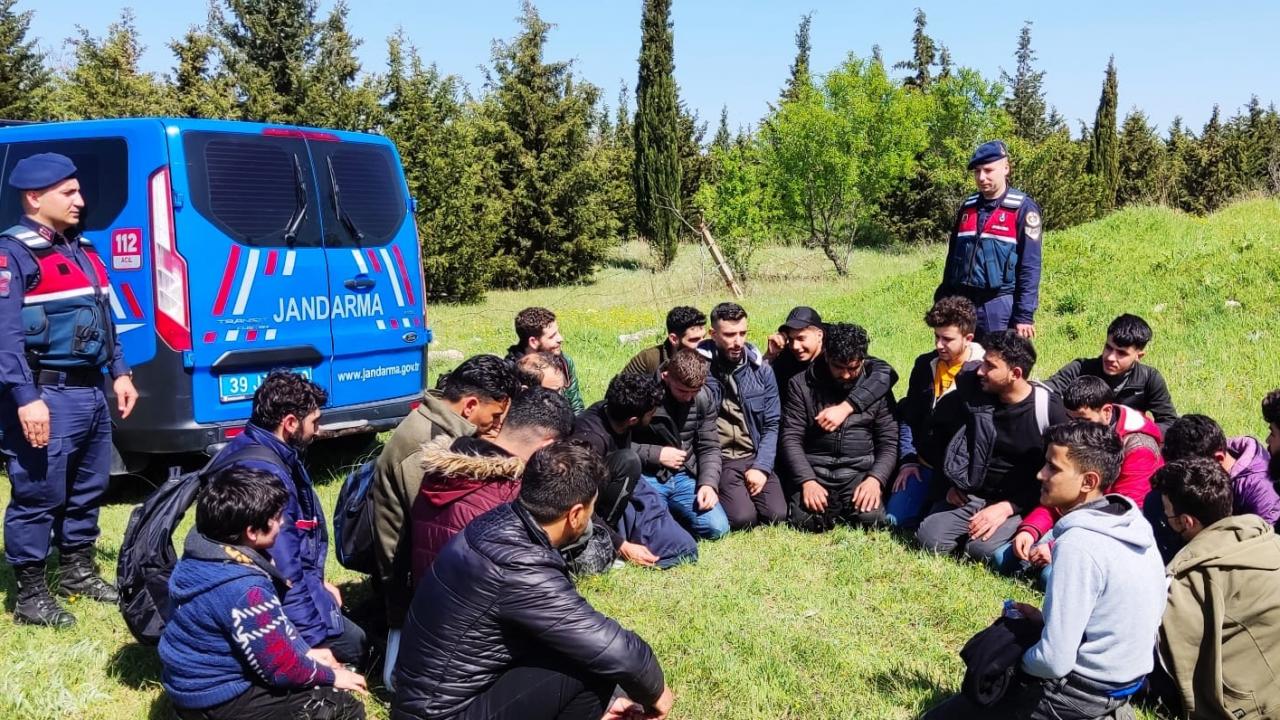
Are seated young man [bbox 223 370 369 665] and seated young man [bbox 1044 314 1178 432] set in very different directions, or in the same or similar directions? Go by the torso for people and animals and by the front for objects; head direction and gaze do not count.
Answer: very different directions

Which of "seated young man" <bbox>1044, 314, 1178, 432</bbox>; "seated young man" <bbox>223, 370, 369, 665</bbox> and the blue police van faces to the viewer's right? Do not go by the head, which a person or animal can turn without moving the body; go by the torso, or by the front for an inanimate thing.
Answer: "seated young man" <bbox>223, 370, 369, 665</bbox>

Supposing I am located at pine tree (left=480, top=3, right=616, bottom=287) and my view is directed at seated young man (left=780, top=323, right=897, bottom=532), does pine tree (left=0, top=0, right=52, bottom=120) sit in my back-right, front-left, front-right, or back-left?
back-right

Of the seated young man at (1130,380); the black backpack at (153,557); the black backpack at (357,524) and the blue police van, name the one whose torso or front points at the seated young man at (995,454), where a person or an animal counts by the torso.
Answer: the seated young man at (1130,380)

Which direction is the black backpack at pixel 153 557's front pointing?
to the viewer's left

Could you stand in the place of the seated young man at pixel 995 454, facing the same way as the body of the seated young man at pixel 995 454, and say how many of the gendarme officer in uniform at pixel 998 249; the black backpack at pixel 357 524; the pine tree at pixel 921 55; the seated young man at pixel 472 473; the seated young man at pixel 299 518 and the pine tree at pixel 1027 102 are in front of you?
3

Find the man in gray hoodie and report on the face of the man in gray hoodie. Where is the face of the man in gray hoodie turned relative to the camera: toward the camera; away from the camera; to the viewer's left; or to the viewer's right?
to the viewer's left

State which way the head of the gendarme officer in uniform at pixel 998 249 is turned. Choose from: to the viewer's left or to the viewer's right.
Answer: to the viewer's left

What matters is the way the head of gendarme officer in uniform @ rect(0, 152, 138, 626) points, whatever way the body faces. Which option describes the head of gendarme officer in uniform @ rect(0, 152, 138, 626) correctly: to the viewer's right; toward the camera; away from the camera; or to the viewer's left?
to the viewer's right

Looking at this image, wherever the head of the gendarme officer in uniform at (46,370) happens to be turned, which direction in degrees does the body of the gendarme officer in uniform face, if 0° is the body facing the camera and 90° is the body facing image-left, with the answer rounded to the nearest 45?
approximately 315°

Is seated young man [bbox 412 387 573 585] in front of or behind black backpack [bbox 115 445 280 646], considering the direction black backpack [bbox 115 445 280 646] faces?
behind

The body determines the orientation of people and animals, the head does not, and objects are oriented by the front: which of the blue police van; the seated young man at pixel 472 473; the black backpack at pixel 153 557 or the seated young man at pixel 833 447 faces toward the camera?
the seated young man at pixel 833 447

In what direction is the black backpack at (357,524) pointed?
to the viewer's left

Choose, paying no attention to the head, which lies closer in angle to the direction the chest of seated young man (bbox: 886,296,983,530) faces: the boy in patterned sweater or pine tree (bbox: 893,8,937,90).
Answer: the boy in patterned sweater

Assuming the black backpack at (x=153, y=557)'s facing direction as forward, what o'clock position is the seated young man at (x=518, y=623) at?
The seated young man is roughly at 8 o'clock from the black backpack.

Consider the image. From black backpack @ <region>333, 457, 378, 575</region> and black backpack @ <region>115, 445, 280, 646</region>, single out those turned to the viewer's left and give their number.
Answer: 2

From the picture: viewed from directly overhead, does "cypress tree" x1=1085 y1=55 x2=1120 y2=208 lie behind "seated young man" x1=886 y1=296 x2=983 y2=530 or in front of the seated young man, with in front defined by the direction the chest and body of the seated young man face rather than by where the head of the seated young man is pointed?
behind

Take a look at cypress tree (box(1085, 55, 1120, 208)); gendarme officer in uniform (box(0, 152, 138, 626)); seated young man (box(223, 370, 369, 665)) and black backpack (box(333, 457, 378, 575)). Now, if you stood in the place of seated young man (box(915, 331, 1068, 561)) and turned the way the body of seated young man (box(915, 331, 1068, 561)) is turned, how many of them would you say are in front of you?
3

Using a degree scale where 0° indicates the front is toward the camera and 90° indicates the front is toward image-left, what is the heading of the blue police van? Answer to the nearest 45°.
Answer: approximately 135°
